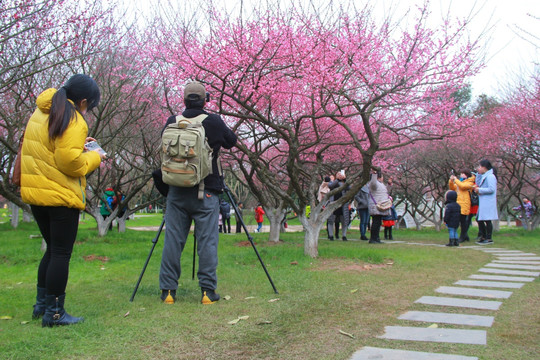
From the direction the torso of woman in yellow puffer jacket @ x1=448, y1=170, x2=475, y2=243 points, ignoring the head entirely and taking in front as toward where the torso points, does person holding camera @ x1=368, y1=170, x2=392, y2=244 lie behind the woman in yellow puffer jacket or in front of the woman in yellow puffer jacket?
in front

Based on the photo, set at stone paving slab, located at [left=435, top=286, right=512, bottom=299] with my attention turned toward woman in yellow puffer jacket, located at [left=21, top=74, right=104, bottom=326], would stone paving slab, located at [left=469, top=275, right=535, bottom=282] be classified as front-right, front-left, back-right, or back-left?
back-right

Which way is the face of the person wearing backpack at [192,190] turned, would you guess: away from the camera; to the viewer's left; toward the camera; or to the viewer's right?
away from the camera

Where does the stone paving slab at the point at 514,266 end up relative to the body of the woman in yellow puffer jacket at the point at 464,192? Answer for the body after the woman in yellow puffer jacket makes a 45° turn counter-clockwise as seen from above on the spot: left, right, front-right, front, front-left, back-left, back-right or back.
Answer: front-left

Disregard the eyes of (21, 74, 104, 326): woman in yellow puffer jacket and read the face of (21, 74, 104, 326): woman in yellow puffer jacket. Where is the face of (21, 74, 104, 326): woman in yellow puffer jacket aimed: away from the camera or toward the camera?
away from the camera

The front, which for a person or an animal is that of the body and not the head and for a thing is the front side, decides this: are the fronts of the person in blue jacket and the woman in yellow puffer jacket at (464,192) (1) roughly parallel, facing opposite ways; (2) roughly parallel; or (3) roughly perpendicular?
roughly parallel

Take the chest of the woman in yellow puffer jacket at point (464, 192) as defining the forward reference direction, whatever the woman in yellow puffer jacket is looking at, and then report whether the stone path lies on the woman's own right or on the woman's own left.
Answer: on the woman's own left
